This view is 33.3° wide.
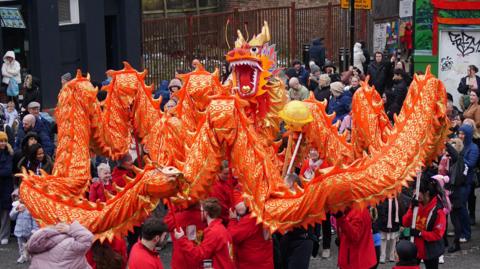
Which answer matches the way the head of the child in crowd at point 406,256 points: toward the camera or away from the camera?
away from the camera

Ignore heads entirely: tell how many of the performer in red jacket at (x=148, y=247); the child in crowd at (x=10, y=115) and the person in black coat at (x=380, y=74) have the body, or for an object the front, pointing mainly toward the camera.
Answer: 2

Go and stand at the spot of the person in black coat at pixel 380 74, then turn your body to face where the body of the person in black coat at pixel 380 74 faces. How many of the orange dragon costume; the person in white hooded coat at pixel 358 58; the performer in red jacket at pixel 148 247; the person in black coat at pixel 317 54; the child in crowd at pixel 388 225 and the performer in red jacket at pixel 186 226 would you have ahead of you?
4

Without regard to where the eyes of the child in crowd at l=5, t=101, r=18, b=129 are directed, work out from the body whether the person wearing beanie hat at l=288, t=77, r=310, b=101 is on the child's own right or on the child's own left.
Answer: on the child's own left

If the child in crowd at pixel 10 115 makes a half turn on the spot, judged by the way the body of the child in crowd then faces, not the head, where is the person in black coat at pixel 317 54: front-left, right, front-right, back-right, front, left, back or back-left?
front-right

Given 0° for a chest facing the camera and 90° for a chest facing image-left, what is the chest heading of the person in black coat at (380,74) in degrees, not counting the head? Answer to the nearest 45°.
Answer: approximately 0°

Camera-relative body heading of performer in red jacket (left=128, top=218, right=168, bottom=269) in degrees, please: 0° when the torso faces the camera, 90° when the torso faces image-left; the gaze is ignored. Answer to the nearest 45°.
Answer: approximately 225°

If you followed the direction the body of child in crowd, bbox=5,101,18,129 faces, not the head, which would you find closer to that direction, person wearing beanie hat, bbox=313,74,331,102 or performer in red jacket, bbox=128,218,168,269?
the performer in red jacket

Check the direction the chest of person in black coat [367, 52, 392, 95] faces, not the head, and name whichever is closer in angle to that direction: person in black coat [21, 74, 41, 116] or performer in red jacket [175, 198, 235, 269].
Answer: the performer in red jacket
